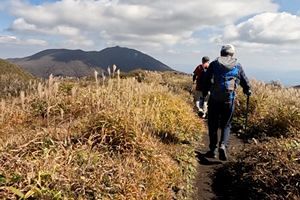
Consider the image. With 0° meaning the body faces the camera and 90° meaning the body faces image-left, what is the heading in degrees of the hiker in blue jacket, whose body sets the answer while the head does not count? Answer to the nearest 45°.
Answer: approximately 180°
